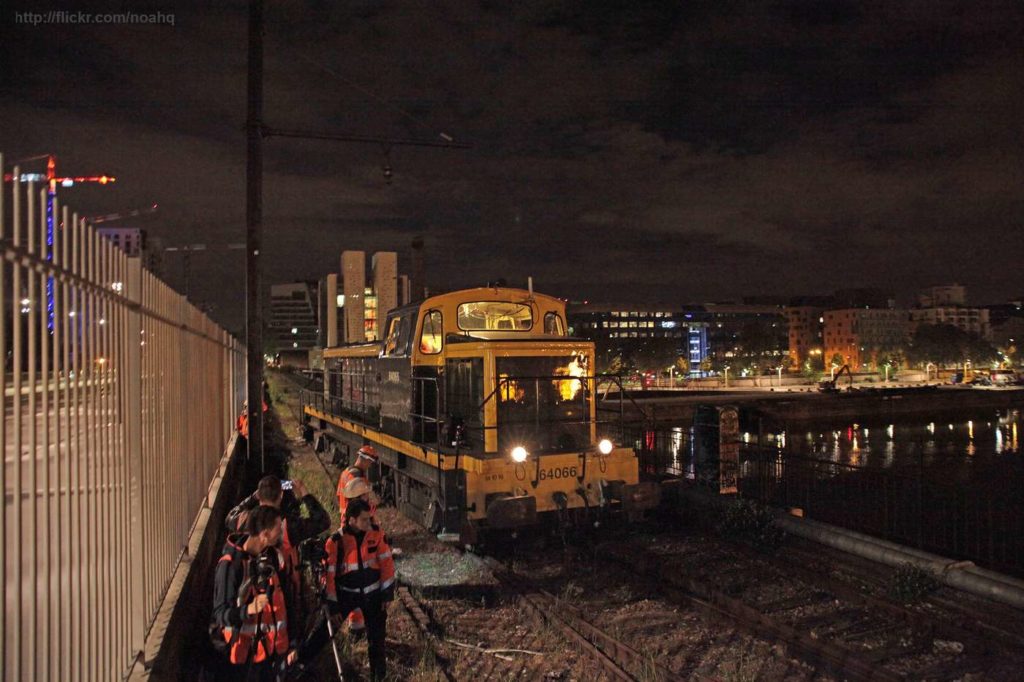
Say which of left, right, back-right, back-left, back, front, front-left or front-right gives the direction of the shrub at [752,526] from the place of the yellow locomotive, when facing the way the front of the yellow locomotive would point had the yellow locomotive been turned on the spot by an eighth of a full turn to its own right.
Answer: left

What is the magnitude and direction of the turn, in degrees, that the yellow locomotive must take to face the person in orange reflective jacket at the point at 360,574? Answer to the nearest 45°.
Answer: approximately 45° to its right

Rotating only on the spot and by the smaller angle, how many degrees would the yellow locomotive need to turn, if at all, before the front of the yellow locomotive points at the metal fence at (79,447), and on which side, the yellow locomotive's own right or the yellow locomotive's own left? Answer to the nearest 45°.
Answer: approximately 45° to the yellow locomotive's own right

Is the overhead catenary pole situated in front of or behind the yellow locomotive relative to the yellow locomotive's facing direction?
behind

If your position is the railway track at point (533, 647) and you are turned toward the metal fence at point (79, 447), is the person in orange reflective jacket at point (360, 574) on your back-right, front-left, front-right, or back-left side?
front-right

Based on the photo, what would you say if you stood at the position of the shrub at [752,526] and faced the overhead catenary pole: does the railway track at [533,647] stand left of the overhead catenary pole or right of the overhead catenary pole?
left

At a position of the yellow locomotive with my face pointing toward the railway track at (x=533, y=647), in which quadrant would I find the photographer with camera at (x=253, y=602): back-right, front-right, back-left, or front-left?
front-right

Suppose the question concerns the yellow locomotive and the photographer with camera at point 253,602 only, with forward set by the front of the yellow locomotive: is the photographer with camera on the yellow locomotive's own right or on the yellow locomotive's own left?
on the yellow locomotive's own right

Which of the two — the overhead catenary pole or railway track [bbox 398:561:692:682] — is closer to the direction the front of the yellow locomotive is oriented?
the railway track

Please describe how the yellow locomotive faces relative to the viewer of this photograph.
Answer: facing the viewer and to the right of the viewer

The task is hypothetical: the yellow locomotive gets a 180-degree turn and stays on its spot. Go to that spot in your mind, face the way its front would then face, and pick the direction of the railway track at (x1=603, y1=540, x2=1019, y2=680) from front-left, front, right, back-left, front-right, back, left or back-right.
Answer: back

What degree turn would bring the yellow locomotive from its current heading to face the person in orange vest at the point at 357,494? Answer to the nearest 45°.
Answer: approximately 45° to its right
